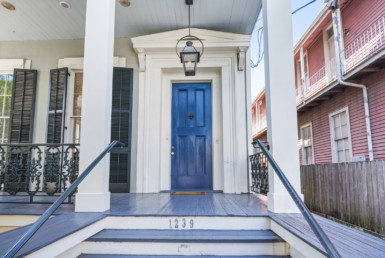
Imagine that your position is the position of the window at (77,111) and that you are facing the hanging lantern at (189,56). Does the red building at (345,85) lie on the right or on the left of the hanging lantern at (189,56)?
left

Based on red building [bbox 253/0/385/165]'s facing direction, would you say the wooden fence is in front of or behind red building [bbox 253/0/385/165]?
in front

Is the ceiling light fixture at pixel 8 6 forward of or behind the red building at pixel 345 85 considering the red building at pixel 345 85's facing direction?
forward

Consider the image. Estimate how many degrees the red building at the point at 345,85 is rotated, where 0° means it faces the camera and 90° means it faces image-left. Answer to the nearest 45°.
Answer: approximately 45°

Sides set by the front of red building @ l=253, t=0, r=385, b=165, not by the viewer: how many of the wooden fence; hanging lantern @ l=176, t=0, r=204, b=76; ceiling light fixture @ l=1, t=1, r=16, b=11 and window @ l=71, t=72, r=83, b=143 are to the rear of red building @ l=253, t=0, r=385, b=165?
0

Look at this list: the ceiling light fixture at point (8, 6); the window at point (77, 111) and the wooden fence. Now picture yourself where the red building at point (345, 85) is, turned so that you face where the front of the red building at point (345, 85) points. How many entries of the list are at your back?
0

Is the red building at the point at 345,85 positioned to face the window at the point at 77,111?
yes

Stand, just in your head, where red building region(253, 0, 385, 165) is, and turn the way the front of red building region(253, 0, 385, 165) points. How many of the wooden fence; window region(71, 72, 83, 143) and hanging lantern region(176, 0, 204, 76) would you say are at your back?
0
